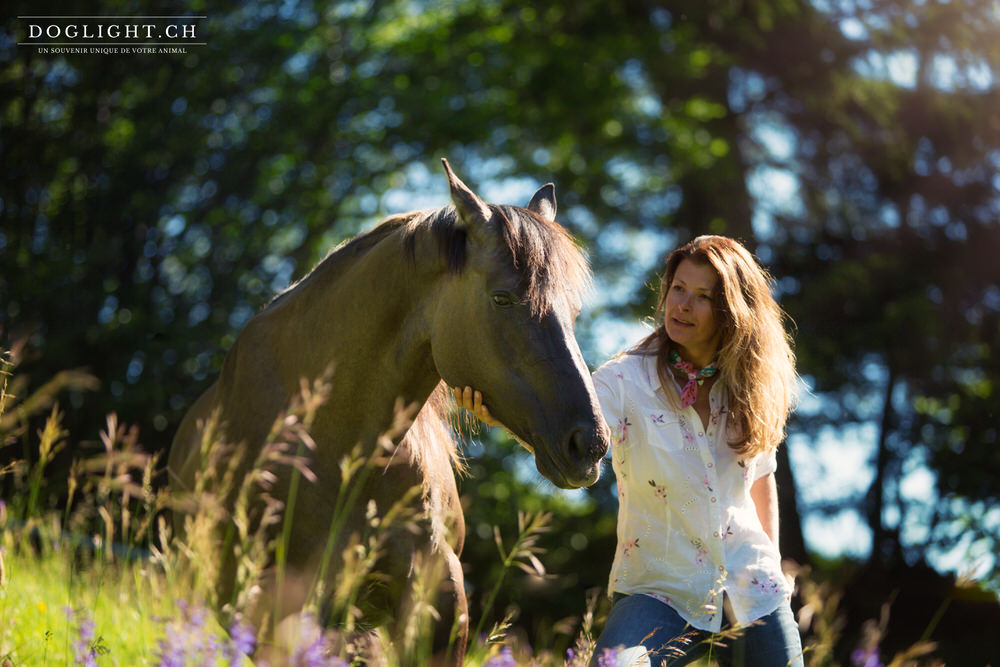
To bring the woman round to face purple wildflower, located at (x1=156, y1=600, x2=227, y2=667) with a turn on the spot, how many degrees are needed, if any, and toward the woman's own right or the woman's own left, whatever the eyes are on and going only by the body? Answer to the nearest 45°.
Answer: approximately 45° to the woman's own right

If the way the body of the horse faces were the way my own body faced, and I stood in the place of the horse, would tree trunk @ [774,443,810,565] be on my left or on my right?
on my left

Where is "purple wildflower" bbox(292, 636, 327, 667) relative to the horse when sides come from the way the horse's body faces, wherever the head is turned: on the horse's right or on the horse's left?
on the horse's right

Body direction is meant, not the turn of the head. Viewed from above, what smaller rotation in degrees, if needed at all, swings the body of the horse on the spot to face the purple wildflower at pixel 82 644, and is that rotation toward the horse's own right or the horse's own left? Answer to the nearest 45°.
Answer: approximately 90° to the horse's own right

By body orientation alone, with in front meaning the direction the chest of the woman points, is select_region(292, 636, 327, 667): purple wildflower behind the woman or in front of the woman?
in front

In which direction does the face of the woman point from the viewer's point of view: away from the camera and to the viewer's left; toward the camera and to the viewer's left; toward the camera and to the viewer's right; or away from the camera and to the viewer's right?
toward the camera and to the viewer's left

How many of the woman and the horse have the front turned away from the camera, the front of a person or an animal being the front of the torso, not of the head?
0

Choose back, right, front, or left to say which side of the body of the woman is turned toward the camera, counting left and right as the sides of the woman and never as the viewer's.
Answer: front

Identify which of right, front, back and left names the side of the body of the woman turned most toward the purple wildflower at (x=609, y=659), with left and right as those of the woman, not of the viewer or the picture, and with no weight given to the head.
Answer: front

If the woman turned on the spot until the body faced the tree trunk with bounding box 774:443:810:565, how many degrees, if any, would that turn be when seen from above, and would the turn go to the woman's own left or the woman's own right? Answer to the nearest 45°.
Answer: approximately 180°

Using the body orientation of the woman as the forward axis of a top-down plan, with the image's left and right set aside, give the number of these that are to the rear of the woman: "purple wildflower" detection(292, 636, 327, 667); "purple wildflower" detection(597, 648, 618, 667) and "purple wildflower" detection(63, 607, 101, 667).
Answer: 0
